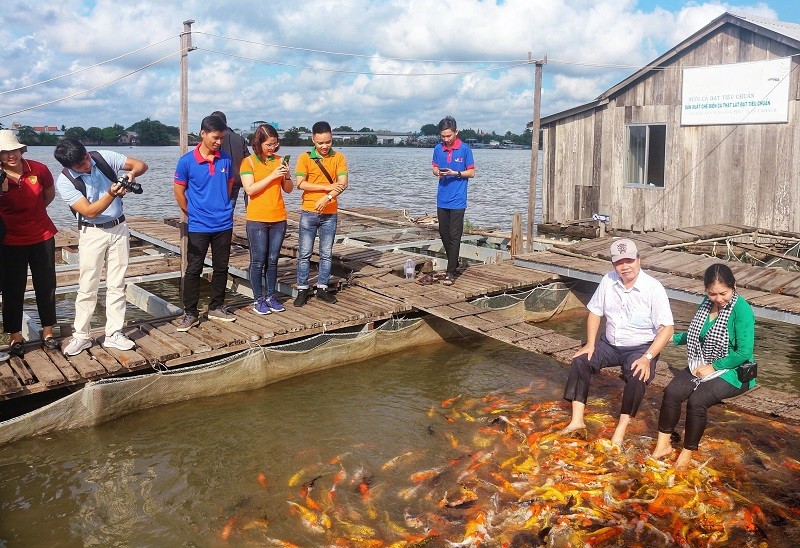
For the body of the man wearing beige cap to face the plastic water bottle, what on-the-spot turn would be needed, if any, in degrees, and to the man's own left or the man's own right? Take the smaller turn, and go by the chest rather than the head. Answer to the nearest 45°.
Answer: approximately 90° to the man's own right

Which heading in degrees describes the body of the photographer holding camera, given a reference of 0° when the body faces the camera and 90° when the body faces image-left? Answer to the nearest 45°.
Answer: approximately 315°

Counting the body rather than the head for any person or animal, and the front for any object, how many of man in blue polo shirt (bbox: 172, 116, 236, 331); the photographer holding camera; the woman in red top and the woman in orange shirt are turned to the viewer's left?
0

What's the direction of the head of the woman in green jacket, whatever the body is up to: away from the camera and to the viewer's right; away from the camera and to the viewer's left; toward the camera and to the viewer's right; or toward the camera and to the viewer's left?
toward the camera and to the viewer's left

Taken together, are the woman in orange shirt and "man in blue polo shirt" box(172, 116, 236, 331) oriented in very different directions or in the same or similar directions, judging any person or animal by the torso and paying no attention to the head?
same or similar directions

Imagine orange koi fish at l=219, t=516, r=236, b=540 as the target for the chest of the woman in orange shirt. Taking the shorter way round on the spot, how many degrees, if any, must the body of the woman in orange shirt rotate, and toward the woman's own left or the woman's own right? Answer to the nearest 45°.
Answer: approximately 45° to the woman's own right

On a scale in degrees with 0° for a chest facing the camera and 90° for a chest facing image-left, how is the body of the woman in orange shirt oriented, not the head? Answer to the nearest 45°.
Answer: approximately 315°

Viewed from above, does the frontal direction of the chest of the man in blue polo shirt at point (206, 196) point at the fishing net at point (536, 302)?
no

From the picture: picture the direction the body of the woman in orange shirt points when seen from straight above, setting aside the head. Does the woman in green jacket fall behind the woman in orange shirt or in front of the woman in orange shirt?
in front

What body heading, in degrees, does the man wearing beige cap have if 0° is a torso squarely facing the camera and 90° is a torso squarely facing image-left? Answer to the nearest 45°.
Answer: approximately 45°

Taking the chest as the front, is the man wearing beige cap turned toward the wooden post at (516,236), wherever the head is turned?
no

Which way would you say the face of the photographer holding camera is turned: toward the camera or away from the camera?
toward the camera

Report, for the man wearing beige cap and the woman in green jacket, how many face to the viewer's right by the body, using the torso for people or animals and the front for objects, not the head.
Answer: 0

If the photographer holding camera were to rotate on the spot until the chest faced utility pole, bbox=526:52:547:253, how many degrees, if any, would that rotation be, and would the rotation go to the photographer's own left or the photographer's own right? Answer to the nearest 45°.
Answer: approximately 90° to the photographer's own left

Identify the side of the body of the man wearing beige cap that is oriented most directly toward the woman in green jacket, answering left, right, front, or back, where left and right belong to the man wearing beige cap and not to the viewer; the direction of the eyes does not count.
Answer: left

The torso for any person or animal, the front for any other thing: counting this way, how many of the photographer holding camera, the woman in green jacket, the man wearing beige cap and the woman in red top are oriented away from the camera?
0

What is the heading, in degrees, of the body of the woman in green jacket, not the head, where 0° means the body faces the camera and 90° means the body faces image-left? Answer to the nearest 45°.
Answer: approximately 45°

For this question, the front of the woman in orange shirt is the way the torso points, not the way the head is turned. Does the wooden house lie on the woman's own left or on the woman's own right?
on the woman's own left
